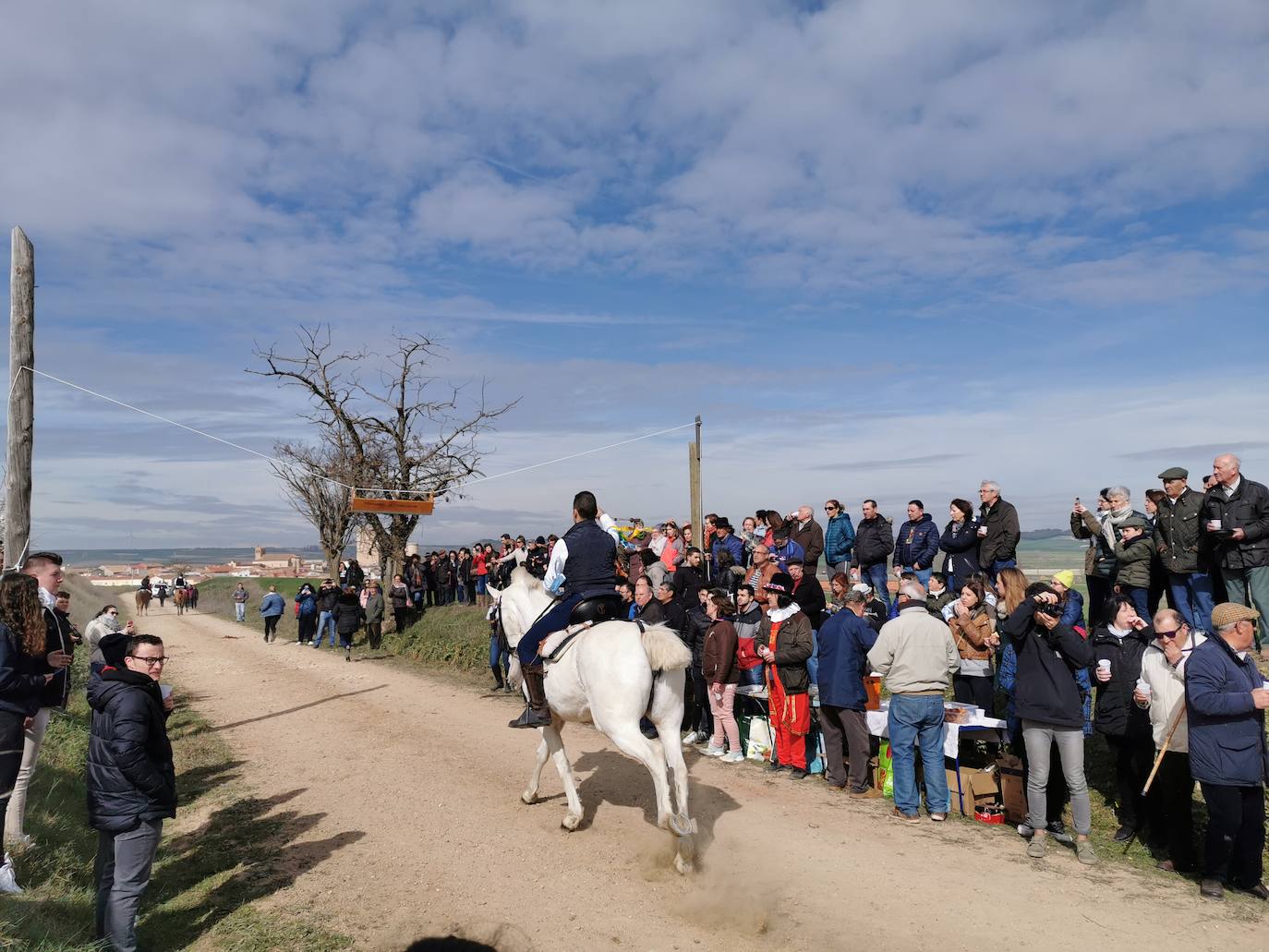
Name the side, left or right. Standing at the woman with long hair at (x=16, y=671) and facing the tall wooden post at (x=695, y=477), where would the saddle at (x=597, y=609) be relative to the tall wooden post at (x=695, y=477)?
right

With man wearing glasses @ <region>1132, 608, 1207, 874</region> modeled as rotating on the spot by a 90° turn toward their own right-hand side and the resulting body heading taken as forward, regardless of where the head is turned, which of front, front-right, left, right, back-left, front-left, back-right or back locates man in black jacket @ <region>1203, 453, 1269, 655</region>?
front-right

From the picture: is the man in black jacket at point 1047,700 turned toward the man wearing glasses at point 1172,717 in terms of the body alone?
no

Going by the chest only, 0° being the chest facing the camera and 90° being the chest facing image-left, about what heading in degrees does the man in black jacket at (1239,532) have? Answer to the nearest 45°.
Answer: approximately 45°

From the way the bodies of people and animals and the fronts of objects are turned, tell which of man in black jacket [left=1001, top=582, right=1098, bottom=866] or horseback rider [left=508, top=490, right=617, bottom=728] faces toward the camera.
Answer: the man in black jacket

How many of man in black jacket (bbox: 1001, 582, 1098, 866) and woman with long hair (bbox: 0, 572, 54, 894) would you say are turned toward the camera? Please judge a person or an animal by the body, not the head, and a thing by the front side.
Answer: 1

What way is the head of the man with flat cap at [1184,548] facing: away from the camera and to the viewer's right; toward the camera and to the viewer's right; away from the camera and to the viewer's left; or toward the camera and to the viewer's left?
toward the camera and to the viewer's left

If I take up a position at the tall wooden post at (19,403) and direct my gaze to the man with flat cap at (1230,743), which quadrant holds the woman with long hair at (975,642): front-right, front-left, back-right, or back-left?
front-left

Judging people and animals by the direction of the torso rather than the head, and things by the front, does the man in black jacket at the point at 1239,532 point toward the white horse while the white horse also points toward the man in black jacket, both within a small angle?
no

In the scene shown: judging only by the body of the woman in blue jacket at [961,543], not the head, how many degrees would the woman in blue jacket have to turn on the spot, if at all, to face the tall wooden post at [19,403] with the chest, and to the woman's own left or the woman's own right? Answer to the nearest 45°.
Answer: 0° — they already face it

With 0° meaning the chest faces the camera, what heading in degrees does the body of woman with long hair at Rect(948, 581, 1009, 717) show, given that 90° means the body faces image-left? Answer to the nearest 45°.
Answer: approximately 45°

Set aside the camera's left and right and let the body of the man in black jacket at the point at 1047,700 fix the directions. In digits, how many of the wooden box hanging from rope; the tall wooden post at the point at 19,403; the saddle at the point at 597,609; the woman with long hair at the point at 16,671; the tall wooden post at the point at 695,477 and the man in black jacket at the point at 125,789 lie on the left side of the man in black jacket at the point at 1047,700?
0

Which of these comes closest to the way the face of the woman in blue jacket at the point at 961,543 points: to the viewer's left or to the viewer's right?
to the viewer's left

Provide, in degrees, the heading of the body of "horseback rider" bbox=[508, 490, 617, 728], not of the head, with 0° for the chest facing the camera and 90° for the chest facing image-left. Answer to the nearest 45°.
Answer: approximately 135°

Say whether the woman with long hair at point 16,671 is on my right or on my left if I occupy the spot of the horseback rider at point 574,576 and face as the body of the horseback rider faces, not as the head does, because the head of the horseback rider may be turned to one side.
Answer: on my left

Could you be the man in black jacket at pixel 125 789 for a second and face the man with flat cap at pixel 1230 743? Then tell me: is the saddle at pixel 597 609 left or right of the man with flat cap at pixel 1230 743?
left

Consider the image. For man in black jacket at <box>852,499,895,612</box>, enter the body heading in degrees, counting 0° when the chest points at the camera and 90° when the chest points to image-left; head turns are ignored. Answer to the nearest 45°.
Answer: approximately 45°

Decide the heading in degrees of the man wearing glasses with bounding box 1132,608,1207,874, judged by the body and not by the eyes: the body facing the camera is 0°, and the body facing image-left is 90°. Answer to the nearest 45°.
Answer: approximately 45°

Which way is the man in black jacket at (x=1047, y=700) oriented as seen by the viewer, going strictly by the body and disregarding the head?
toward the camera

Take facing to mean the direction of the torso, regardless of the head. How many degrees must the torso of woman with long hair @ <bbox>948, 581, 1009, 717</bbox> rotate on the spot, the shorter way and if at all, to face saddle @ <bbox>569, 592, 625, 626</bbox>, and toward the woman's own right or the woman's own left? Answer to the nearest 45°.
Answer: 0° — they already face it

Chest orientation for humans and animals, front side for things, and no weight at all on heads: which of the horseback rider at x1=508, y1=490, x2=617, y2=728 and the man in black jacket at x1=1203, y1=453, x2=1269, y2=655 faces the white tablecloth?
the man in black jacket

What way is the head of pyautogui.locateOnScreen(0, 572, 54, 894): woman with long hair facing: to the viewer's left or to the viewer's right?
to the viewer's right

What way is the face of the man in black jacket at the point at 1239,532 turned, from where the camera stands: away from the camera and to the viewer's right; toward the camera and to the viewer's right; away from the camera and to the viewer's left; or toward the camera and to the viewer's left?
toward the camera and to the viewer's left

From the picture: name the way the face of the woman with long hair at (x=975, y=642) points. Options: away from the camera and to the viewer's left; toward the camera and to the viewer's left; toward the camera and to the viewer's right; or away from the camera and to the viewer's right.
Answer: toward the camera and to the viewer's left
